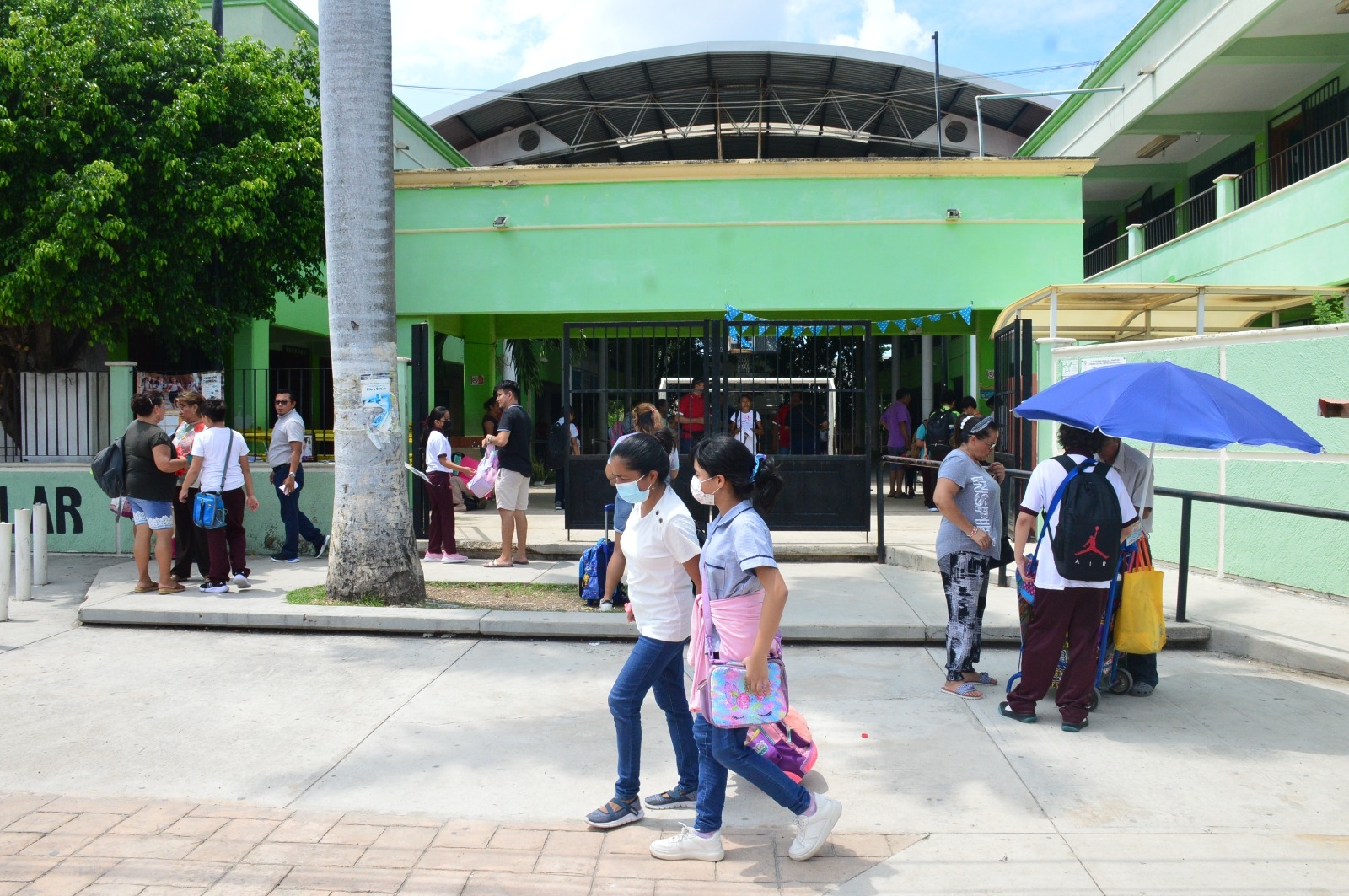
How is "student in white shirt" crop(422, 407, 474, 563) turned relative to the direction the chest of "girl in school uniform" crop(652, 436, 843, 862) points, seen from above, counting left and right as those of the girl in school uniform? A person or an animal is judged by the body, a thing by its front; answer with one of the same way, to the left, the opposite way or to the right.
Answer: the opposite way

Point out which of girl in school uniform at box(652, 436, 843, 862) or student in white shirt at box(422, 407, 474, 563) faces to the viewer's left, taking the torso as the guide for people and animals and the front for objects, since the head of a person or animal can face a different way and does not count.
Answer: the girl in school uniform

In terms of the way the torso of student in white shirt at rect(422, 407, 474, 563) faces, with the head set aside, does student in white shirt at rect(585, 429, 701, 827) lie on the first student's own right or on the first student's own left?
on the first student's own right

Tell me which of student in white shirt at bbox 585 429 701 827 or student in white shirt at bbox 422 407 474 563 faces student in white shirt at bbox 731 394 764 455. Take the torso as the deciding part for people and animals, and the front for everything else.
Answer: student in white shirt at bbox 422 407 474 563

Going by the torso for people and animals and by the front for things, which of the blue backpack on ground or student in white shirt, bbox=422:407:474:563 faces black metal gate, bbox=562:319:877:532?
the student in white shirt

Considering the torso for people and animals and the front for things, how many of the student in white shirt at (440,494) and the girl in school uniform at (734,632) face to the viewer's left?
1

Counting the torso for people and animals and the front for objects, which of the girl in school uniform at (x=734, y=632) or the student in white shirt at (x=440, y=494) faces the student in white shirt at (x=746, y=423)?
the student in white shirt at (x=440, y=494)

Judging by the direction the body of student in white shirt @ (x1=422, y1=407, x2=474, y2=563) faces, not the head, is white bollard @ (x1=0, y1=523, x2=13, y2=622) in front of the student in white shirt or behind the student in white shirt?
behind

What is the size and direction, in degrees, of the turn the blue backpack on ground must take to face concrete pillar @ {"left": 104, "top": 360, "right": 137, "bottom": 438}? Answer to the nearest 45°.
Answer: approximately 90° to its right

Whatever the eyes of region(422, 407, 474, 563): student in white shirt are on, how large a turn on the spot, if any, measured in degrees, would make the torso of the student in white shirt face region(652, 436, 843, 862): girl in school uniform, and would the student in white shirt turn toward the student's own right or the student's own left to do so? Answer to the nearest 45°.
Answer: approximately 90° to the student's own right

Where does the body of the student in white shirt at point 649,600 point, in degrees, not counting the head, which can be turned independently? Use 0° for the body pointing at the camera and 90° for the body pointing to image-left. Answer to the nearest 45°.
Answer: approximately 45°

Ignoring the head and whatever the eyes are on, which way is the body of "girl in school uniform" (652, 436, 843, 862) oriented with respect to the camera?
to the viewer's left

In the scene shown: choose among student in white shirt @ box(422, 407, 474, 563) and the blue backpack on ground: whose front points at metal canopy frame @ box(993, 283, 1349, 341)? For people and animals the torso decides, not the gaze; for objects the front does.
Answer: the student in white shirt

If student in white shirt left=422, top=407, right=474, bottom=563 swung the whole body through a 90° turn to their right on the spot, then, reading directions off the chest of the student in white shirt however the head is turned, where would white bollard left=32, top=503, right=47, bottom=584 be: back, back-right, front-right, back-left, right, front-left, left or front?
right

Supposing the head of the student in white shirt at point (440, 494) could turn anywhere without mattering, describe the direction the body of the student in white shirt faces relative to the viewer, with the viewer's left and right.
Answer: facing to the right of the viewer
